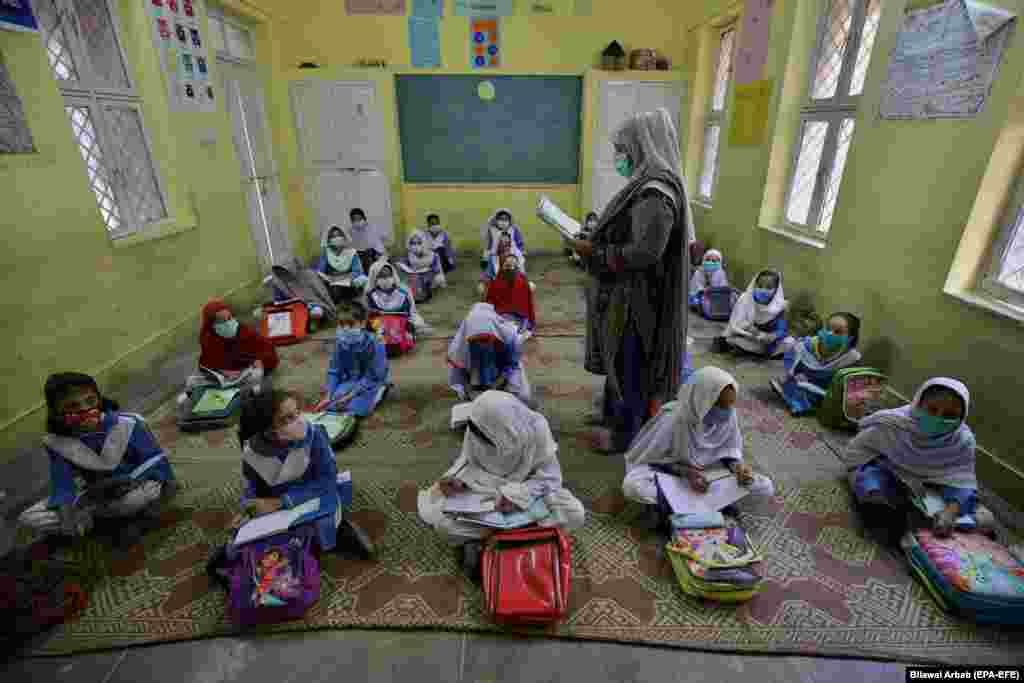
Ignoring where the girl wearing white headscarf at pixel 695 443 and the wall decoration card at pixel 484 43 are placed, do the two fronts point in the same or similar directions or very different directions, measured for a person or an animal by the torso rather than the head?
same or similar directions

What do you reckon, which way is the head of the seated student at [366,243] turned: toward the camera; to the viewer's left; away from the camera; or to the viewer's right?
toward the camera

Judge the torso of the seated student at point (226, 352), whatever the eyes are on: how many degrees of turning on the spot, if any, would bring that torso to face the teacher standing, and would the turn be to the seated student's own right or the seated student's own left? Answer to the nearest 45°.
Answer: approximately 45° to the seated student's own left

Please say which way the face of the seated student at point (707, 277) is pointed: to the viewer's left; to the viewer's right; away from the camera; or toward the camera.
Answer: toward the camera

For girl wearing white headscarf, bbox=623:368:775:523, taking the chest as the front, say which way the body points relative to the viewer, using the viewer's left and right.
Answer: facing the viewer and to the right of the viewer

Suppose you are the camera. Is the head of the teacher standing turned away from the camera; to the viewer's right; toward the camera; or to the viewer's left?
to the viewer's left

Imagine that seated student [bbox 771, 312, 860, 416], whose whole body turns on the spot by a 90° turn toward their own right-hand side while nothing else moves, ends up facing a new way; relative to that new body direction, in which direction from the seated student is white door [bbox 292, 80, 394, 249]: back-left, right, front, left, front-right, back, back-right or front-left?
front-left

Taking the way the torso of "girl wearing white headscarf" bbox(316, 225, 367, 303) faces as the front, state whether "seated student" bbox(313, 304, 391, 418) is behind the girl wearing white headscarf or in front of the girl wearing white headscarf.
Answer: in front

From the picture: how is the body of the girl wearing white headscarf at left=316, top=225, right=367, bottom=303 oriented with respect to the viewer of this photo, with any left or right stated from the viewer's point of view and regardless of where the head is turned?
facing the viewer

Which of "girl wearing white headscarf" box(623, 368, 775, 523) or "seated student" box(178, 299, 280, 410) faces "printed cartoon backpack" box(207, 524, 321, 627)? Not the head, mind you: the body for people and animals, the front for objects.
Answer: the seated student

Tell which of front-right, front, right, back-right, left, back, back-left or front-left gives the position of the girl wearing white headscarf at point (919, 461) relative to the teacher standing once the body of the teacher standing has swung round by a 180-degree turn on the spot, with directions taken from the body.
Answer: front

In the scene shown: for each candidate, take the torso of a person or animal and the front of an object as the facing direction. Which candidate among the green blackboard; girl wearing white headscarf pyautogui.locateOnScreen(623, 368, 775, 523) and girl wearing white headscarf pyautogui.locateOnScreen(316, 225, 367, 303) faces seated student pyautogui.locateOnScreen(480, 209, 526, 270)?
the green blackboard

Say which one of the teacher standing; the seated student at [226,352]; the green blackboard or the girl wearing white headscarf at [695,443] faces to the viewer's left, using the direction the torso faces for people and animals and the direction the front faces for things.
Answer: the teacher standing

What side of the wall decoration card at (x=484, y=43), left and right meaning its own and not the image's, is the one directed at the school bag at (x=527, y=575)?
front

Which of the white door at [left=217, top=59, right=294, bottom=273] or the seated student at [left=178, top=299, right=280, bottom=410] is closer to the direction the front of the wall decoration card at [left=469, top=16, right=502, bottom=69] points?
the seated student

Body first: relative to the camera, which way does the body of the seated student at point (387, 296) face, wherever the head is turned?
toward the camera

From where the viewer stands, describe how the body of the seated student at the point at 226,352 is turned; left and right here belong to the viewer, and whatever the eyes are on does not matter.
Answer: facing the viewer

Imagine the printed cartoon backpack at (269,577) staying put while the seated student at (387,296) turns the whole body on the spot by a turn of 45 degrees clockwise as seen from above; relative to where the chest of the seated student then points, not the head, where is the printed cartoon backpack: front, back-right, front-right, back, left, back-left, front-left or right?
front-left

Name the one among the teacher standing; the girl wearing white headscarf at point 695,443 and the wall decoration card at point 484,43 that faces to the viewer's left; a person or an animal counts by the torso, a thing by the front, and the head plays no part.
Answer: the teacher standing
